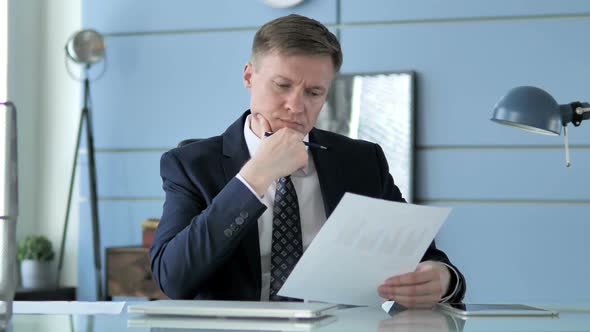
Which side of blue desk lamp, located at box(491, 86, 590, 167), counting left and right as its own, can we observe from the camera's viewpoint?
left

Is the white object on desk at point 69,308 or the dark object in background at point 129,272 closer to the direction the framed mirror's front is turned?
the white object on desk

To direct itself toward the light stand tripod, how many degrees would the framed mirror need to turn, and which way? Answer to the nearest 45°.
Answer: approximately 90° to its right

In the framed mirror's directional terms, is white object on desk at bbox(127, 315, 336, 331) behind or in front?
in front

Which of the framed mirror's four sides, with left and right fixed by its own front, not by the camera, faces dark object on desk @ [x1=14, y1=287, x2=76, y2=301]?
front

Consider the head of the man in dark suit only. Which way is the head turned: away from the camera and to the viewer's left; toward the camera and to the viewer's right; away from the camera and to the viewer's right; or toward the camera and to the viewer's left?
toward the camera and to the viewer's right

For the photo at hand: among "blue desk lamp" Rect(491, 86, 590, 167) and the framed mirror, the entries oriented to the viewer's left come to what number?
1

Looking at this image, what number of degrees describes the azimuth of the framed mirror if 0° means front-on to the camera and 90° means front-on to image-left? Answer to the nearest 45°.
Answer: approximately 0°

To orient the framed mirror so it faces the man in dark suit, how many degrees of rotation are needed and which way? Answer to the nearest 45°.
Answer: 0° — it already faces them

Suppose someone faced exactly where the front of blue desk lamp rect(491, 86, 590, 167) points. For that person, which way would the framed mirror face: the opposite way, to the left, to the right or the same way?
to the left

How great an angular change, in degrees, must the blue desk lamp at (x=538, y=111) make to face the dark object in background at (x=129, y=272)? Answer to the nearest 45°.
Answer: approximately 45° to its right

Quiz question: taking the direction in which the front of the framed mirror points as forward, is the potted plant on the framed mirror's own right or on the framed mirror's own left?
on the framed mirror's own right

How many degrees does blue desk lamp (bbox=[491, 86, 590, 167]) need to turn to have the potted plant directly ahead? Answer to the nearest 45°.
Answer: approximately 45° to its right
